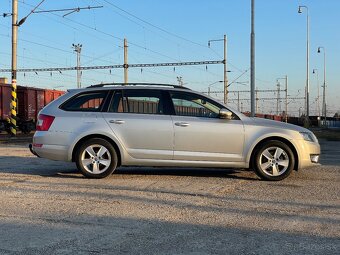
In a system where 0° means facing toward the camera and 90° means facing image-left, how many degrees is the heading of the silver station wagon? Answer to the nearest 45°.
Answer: approximately 270°

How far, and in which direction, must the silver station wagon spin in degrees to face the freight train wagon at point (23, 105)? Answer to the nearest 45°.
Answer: approximately 135° to its left
